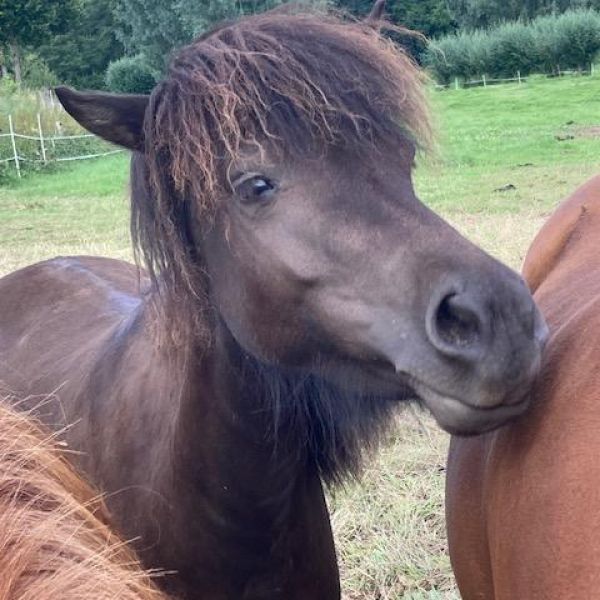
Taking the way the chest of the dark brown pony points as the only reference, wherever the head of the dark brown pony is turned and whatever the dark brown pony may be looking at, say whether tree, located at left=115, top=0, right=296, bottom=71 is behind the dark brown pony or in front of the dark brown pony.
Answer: behind

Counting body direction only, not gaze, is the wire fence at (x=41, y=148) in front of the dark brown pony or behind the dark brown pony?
behind

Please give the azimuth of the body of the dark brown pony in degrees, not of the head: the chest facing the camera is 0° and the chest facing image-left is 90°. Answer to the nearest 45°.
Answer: approximately 315°

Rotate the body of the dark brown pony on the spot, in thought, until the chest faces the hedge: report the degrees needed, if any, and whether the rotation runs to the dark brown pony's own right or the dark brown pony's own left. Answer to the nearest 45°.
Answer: approximately 135° to the dark brown pony's own left

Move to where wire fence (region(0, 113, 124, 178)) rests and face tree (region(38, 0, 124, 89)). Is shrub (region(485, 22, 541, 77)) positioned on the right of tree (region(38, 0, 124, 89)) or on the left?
right

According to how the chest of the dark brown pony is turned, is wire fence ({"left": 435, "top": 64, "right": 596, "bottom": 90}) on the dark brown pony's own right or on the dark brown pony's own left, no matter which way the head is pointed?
on the dark brown pony's own left

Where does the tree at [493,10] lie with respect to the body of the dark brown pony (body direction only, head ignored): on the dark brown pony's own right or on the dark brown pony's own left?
on the dark brown pony's own left

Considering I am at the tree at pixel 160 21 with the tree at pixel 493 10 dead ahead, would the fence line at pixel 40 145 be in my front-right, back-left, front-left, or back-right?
back-right

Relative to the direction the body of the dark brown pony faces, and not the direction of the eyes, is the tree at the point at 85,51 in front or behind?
behind
